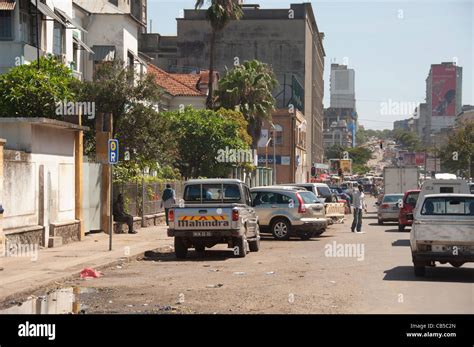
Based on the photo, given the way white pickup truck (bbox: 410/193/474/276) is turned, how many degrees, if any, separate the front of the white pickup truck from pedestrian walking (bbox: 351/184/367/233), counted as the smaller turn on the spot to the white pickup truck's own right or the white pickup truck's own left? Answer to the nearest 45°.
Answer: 0° — it already faces them

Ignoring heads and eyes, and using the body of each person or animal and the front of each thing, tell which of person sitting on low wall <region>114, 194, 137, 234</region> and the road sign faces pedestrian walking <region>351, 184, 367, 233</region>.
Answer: the person sitting on low wall

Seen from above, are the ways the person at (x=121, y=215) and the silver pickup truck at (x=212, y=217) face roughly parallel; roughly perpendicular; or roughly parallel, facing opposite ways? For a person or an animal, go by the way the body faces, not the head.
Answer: roughly perpendicular

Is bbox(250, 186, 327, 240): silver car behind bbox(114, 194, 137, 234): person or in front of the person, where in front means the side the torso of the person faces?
in front

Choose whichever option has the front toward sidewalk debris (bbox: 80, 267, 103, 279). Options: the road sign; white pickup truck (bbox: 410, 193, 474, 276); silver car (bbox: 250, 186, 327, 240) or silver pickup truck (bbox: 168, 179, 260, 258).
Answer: the road sign

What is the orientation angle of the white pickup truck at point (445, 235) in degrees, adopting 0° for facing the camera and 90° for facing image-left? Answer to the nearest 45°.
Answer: approximately 180°

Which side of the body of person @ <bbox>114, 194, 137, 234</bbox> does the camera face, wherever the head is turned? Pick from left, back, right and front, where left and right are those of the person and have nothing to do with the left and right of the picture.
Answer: right

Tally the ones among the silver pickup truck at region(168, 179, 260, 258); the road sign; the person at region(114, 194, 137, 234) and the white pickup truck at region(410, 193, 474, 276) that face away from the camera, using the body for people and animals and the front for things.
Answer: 2

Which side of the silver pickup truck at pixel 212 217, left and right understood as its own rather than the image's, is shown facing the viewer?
back

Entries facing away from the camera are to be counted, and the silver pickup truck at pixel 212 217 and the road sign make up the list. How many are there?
1

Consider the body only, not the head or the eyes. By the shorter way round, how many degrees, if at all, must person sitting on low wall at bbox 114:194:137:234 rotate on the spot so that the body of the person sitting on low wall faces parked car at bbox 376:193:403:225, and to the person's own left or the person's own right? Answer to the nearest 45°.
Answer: approximately 45° to the person's own left

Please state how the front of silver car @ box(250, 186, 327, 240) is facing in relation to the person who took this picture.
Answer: facing away from the viewer and to the left of the viewer

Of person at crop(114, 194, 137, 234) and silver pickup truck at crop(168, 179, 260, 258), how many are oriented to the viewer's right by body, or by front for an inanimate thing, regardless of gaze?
1

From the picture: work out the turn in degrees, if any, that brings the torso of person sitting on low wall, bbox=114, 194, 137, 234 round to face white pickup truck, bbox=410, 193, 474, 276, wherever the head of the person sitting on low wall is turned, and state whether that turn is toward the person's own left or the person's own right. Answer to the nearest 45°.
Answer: approximately 45° to the person's own right

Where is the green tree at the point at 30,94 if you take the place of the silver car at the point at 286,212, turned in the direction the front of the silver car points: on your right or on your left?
on your left

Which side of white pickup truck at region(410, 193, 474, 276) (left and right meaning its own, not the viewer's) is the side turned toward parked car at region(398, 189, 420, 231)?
front
